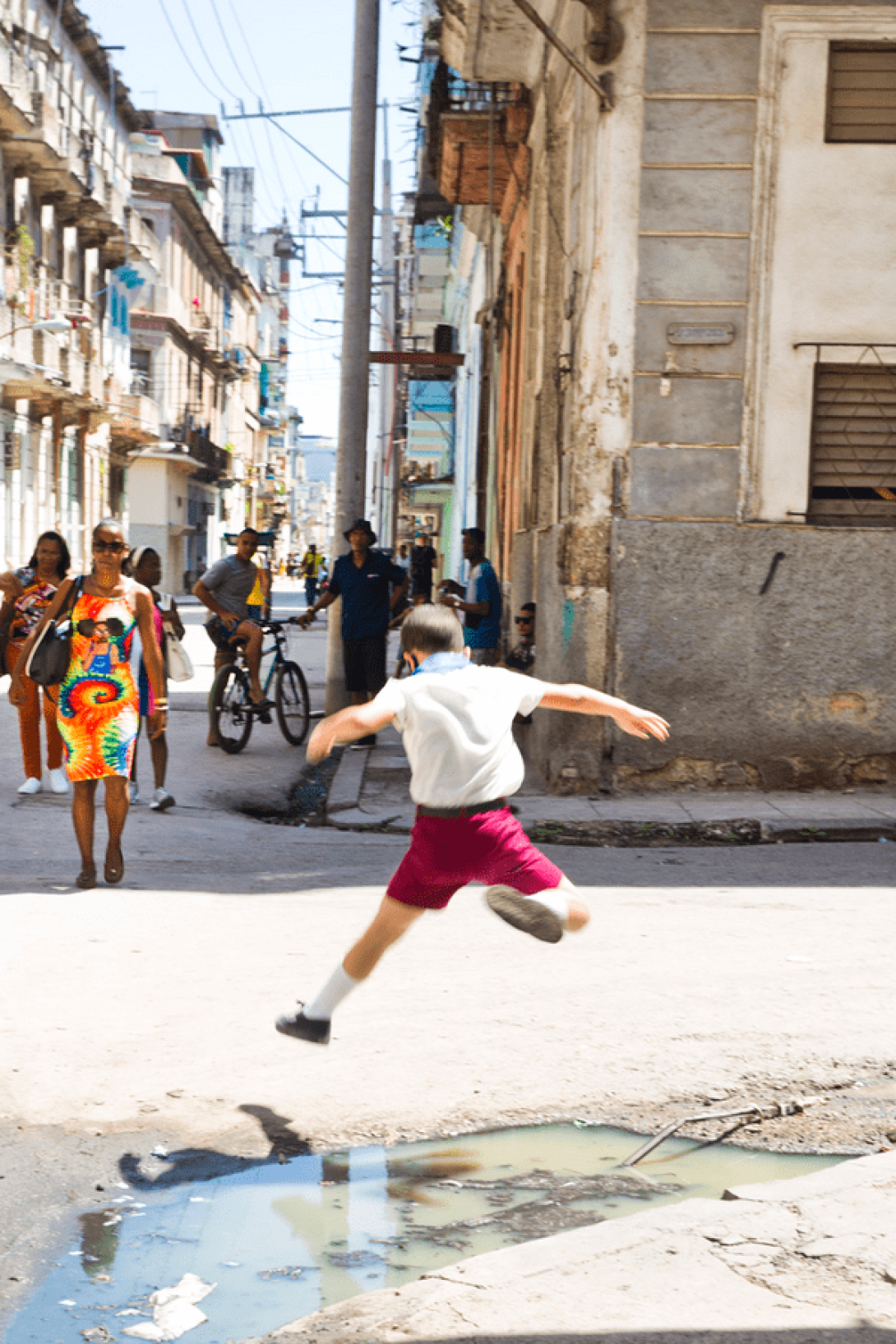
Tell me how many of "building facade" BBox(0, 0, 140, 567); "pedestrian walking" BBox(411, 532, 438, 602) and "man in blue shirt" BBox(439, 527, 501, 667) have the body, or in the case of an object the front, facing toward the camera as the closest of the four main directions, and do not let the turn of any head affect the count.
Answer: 1

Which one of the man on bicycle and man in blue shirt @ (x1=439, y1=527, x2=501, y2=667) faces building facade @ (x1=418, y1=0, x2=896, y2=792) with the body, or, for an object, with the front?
the man on bicycle

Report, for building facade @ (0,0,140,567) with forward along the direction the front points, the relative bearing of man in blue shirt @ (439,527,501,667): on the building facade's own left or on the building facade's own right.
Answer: on the building facade's own right

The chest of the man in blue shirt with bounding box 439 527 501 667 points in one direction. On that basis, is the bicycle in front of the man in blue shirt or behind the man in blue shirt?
in front

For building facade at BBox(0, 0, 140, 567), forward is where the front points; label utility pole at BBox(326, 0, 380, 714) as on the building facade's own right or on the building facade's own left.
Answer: on the building facade's own right

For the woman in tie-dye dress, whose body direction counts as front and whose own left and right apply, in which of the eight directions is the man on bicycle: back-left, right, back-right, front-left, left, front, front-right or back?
back

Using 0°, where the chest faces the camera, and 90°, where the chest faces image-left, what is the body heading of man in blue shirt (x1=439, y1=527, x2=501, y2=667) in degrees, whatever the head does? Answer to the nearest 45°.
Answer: approximately 90°

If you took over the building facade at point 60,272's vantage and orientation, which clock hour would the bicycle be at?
The bicycle is roughly at 3 o'clock from the building facade.

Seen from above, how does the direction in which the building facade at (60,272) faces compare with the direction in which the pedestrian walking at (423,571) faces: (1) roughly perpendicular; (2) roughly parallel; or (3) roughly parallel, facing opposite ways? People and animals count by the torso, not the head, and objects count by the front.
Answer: roughly perpendicular

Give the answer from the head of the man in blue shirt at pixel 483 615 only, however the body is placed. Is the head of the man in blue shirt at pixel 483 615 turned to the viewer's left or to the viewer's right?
to the viewer's left

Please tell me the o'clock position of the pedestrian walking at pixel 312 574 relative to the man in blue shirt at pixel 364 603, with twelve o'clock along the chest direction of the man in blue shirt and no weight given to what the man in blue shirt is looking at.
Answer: The pedestrian walking is roughly at 6 o'clock from the man in blue shirt.

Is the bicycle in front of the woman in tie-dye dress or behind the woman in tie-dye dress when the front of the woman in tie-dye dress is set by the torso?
behind

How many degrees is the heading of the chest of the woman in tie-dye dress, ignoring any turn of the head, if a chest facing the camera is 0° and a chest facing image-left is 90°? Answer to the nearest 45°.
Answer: approximately 0°

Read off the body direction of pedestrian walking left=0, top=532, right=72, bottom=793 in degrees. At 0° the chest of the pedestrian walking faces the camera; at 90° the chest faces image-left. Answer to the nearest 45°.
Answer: approximately 0°
